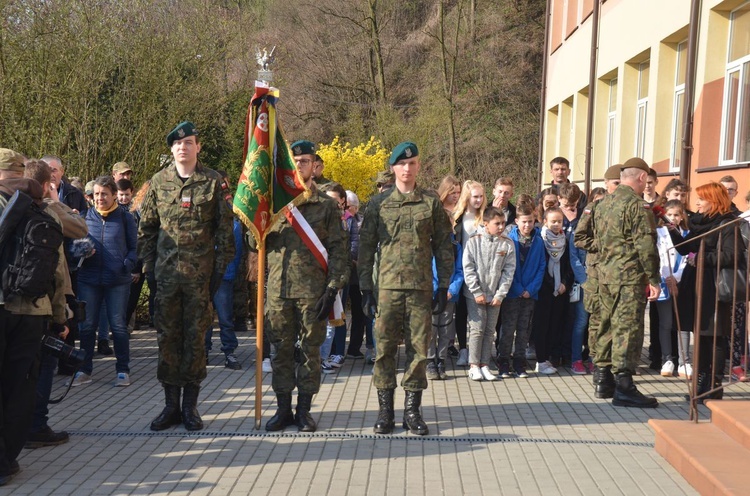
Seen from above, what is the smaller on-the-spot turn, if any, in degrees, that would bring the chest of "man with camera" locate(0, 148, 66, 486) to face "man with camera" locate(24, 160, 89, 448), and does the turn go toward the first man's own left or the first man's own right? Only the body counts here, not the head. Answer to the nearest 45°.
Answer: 0° — they already face them

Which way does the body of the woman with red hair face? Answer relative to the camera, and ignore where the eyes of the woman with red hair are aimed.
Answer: to the viewer's left

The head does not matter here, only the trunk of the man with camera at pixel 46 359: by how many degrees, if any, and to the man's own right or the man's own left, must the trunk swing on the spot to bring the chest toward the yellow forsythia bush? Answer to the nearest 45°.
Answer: approximately 45° to the man's own left

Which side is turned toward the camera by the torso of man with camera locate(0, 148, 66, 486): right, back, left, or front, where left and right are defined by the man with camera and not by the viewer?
back

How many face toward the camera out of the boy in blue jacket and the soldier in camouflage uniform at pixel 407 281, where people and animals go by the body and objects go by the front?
2

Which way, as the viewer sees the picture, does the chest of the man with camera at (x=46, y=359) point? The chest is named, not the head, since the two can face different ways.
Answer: to the viewer's right

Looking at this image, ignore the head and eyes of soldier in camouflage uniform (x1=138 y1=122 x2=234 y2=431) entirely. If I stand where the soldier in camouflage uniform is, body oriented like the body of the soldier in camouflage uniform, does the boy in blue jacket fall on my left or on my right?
on my left

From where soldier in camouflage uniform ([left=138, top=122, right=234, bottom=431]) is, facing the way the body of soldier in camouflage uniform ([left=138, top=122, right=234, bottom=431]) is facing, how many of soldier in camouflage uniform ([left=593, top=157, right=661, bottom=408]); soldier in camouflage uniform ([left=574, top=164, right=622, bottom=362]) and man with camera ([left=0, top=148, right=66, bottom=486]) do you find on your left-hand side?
2

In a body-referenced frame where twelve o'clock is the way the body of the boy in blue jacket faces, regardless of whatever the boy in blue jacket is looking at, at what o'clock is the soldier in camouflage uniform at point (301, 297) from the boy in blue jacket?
The soldier in camouflage uniform is roughly at 1 o'clock from the boy in blue jacket.
